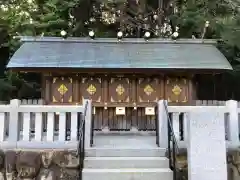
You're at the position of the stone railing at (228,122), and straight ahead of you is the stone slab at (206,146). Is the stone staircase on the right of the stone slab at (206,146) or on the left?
right

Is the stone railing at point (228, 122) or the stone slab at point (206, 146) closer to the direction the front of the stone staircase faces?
the stone slab

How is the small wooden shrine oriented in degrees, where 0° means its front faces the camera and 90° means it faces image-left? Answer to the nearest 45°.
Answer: approximately 0°

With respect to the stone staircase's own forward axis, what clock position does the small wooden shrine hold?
The small wooden shrine is roughly at 6 o'clock from the stone staircase.

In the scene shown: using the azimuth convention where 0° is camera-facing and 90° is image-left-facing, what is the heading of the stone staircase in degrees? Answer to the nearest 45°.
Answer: approximately 0°

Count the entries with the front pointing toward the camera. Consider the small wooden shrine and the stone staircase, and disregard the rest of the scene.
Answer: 2

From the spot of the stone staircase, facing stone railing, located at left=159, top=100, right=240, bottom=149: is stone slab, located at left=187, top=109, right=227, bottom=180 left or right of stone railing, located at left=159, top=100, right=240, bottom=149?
right
